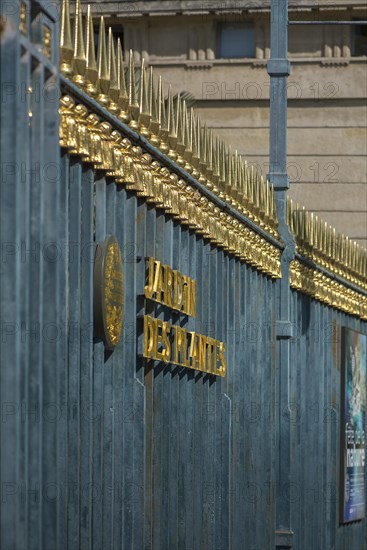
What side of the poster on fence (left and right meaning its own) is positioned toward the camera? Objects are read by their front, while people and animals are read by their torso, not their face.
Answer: right
